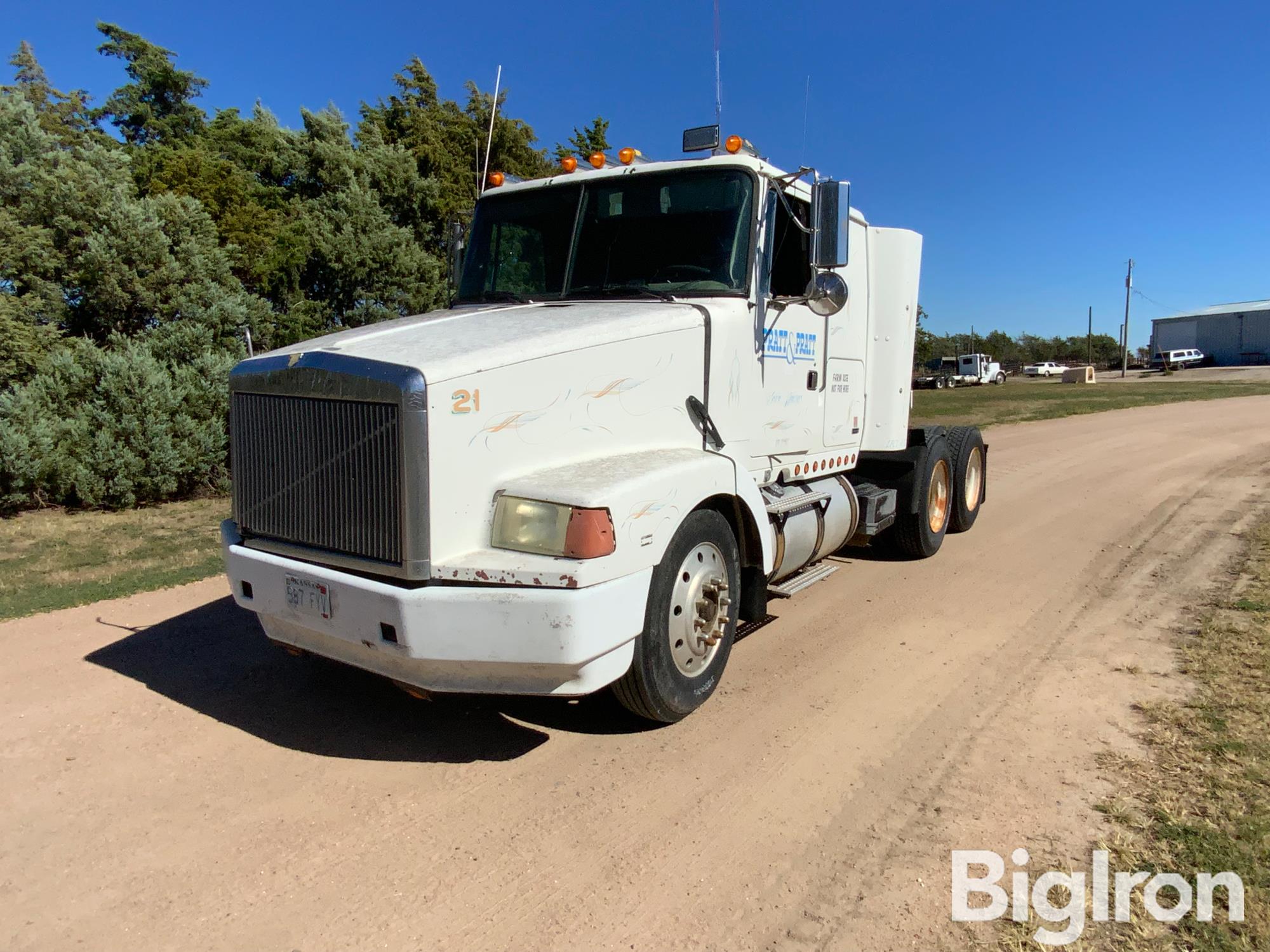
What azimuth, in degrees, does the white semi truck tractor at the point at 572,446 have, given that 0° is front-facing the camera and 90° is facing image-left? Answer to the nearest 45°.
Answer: approximately 45°

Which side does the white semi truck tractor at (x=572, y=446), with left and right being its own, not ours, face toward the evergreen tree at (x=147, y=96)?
right
